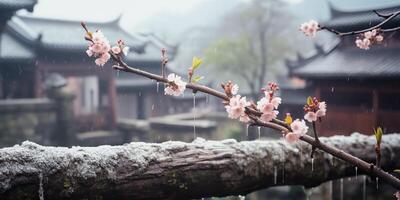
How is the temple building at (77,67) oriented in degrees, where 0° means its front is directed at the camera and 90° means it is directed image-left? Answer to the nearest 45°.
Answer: approximately 315°

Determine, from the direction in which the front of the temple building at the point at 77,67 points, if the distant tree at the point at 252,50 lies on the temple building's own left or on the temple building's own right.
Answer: on the temple building's own left
